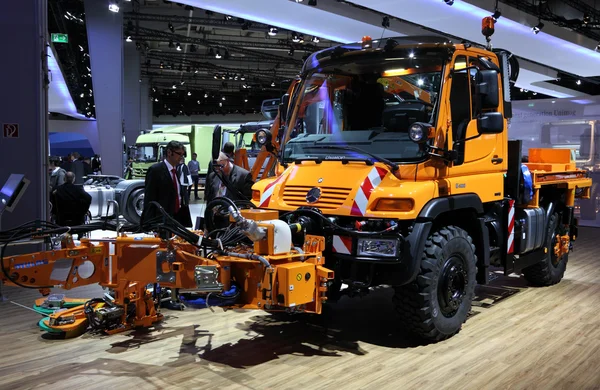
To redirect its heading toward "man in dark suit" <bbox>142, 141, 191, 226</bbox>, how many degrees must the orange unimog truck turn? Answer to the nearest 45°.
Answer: approximately 45° to its right

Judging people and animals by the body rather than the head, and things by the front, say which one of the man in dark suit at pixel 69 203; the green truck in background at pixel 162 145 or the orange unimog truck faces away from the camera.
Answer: the man in dark suit

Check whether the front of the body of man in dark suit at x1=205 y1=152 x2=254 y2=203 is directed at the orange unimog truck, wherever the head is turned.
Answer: no

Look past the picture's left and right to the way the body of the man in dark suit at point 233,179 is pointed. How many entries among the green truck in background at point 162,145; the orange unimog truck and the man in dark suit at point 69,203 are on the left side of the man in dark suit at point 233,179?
1

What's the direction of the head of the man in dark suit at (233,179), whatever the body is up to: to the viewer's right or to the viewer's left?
to the viewer's left

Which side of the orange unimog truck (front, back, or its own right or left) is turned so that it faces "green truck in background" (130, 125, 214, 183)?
right

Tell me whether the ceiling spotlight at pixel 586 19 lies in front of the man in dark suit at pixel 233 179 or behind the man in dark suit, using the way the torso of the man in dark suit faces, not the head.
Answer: behind

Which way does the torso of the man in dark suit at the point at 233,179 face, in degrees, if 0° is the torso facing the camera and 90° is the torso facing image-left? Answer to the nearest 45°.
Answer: approximately 45°

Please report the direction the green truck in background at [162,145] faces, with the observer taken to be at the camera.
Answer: facing the viewer and to the left of the viewer

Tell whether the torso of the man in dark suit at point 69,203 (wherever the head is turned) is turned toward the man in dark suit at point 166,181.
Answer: no

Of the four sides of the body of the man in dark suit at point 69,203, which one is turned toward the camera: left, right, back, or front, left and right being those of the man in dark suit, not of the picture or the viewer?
back

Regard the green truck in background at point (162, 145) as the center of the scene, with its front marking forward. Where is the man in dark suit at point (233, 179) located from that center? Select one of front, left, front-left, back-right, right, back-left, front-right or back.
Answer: front-left

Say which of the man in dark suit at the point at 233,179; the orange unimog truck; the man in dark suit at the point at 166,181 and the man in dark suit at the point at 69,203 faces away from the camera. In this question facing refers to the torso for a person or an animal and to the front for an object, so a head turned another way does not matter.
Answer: the man in dark suit at the point at 69,203

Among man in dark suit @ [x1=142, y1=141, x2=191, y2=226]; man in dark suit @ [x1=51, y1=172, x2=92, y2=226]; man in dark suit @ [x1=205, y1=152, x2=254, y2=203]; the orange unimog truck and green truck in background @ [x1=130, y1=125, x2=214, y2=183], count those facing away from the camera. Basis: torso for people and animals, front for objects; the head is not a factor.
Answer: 1

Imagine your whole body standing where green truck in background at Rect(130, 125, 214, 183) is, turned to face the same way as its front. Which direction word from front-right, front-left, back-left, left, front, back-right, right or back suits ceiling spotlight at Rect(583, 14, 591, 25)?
left

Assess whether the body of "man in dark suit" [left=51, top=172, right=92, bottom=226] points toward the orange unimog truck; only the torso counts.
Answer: no

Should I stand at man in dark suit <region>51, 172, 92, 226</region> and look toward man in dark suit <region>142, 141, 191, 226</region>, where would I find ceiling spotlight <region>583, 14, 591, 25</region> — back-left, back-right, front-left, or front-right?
front-left
